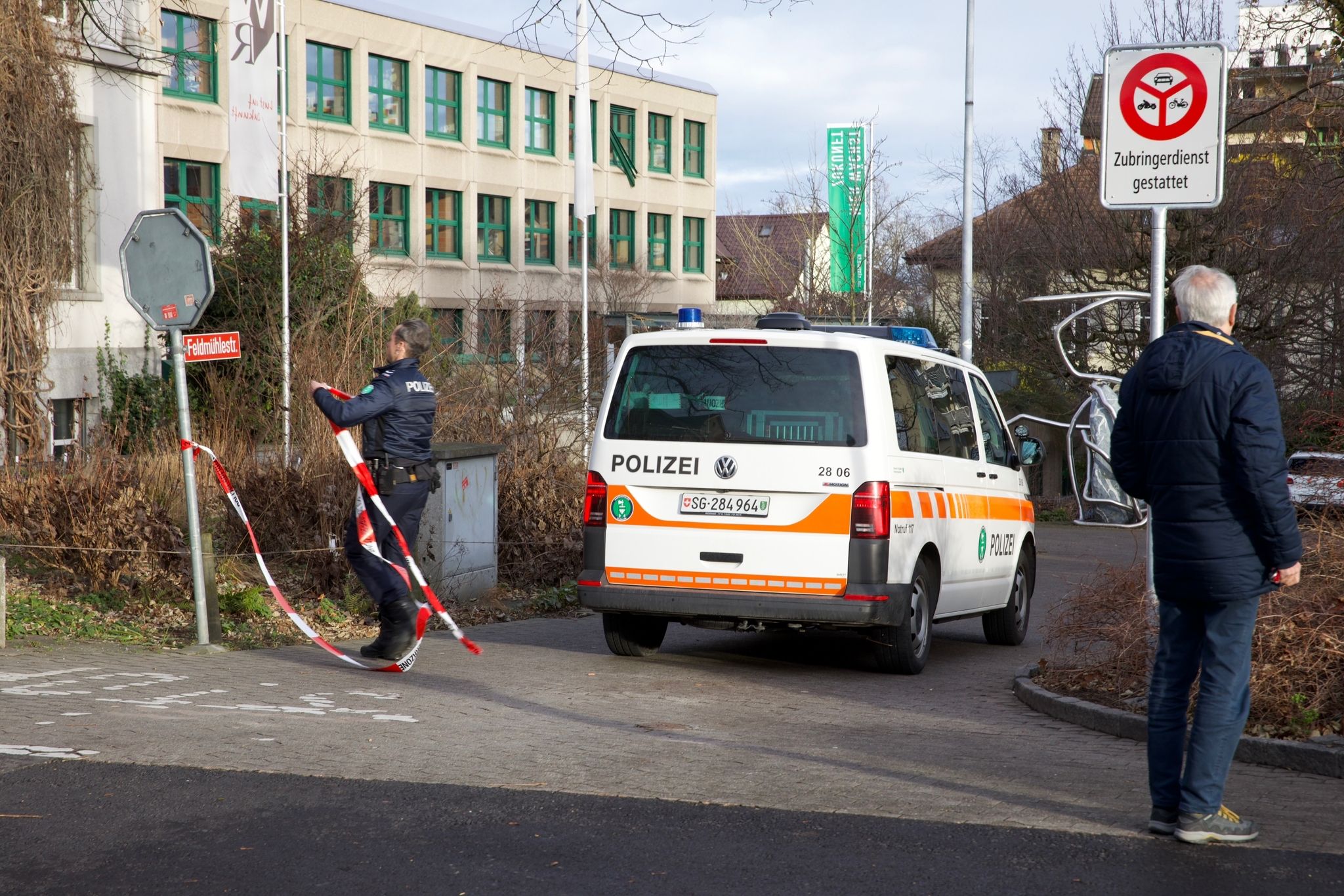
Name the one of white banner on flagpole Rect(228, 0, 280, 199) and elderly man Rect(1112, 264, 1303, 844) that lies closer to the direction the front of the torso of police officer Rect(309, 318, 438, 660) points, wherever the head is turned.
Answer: the white banner on flagpole

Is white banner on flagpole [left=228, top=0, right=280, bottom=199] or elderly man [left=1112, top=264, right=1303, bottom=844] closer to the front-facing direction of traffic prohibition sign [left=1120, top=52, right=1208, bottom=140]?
the elderly man

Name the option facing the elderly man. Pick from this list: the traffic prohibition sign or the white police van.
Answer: the traffic prohibition sign

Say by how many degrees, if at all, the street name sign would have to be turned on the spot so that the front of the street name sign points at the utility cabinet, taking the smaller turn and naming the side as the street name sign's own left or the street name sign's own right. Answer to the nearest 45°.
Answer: approximately 135° to the street name sign's own left

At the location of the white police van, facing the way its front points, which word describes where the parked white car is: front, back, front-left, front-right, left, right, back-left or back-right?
front-right

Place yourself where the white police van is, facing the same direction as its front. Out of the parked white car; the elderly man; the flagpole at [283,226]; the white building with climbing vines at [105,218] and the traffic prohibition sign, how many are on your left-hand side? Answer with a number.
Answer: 2

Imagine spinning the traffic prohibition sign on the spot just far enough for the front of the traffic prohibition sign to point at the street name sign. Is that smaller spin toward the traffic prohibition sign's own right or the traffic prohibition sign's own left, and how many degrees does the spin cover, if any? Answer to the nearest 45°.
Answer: approximately 90° to the traffic prohibition sign's own right

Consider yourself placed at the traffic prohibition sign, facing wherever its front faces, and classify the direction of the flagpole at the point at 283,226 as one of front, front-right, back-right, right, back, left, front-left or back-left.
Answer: back-right

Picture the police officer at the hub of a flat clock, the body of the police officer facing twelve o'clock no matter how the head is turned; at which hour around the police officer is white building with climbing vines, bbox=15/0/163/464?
The white building with climbing vines is roughly at 1 o'clock from the police officer.

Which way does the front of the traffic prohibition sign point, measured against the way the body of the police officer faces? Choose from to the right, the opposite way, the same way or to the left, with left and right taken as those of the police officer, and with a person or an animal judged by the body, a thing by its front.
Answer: to the left

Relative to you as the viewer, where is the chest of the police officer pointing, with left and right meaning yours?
facing away from the viewer and to the left of the viewer

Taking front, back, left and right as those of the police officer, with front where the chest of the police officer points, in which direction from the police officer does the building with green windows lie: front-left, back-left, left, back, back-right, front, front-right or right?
front-right

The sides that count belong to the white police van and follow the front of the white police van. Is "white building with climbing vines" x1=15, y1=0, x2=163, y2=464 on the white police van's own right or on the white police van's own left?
on the white police van's own left

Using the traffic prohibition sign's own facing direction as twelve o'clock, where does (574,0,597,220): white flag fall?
The white flag is roughly at 5 o'clock from the traffic prohibition sign.

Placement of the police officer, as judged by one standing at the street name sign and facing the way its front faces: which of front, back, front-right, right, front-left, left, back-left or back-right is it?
front-left

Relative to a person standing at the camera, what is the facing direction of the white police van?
facing away from the viewer and to the right of the viewer

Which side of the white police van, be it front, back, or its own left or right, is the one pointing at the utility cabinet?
left
